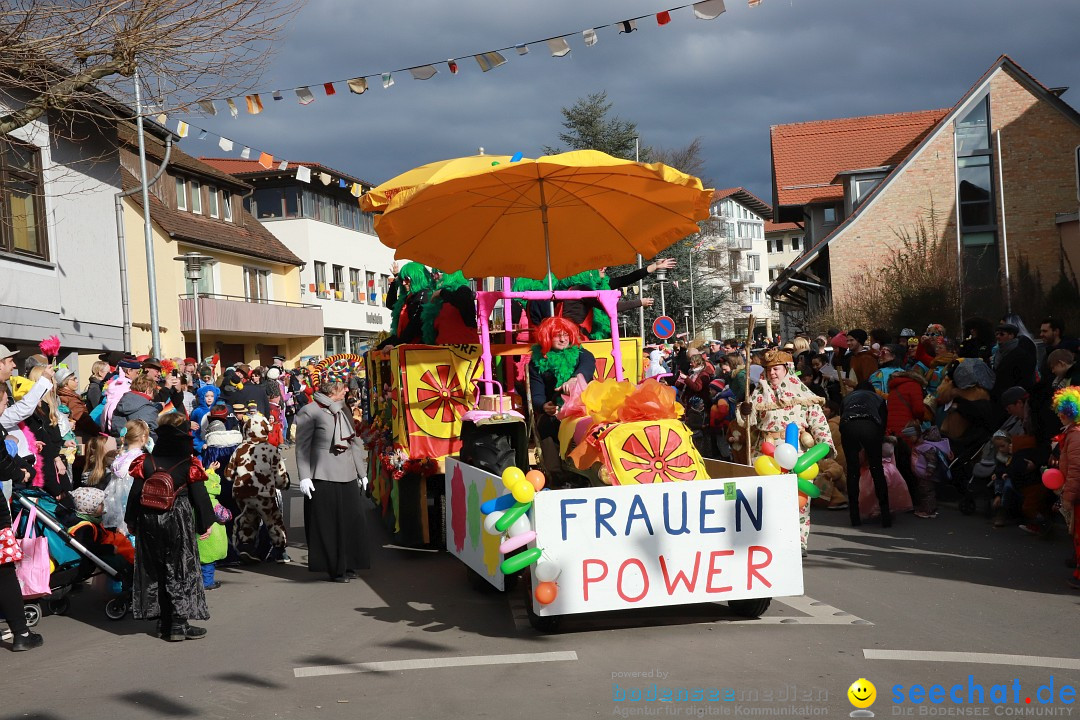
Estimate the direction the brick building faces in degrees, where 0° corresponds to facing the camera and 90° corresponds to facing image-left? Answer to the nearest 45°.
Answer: approximately 0°

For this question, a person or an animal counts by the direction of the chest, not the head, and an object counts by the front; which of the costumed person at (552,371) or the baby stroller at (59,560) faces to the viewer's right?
the baby stroller

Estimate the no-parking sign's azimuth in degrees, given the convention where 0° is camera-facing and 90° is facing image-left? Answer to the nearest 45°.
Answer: approximately 0°

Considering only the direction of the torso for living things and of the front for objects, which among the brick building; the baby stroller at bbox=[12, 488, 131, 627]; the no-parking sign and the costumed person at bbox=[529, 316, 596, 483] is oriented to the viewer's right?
the baby stroller

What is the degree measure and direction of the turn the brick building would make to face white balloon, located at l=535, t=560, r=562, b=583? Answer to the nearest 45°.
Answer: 0° — it already faces it

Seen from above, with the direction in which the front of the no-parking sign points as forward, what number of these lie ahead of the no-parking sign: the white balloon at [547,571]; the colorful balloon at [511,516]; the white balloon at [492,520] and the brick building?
3

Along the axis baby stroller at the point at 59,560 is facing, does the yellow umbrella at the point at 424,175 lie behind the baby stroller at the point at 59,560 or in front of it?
in front
